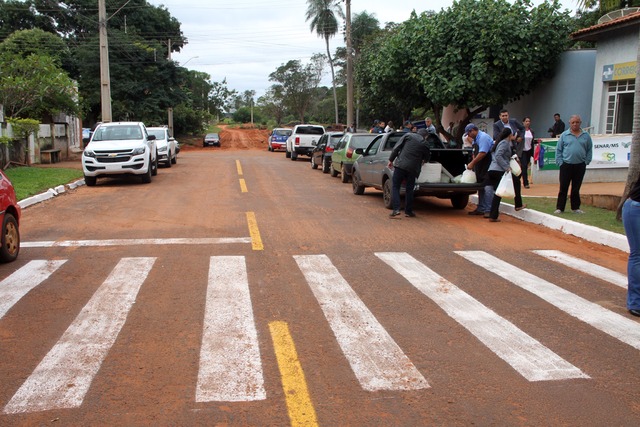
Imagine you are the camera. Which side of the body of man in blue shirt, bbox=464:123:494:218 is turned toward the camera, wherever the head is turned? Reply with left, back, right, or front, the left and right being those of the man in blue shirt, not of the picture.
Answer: left

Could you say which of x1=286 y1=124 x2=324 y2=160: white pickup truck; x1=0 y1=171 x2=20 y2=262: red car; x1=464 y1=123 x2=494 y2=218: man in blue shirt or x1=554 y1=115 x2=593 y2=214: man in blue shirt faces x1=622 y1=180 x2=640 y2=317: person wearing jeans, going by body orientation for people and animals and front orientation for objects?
x1=554 y1=115 x2=593 y2=214: man in blue shirt

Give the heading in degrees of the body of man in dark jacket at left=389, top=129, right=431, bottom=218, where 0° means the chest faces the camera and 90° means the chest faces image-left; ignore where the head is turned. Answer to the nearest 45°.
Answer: approximately 225°

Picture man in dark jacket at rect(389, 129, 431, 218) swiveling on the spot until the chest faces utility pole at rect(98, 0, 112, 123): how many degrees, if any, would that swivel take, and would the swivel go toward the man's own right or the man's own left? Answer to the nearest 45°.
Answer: approximately 90° to the man's own left

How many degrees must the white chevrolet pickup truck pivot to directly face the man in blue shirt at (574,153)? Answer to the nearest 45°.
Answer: approximately 45° to its left

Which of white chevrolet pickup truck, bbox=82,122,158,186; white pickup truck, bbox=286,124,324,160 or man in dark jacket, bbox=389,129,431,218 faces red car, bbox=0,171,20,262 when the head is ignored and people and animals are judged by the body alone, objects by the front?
the white chevrolet pickup truck

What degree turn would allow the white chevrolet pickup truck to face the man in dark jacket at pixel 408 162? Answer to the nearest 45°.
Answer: approximately 45° to its left

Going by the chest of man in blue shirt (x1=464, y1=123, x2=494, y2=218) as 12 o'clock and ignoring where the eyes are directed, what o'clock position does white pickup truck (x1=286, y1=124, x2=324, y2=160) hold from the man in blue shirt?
The white pickup truck is roughly at 2 o'clock from the man in blue shirt.

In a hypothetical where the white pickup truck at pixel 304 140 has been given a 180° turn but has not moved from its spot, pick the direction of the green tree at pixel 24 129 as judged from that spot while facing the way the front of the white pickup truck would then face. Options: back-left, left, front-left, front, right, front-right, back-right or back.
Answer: front-right
